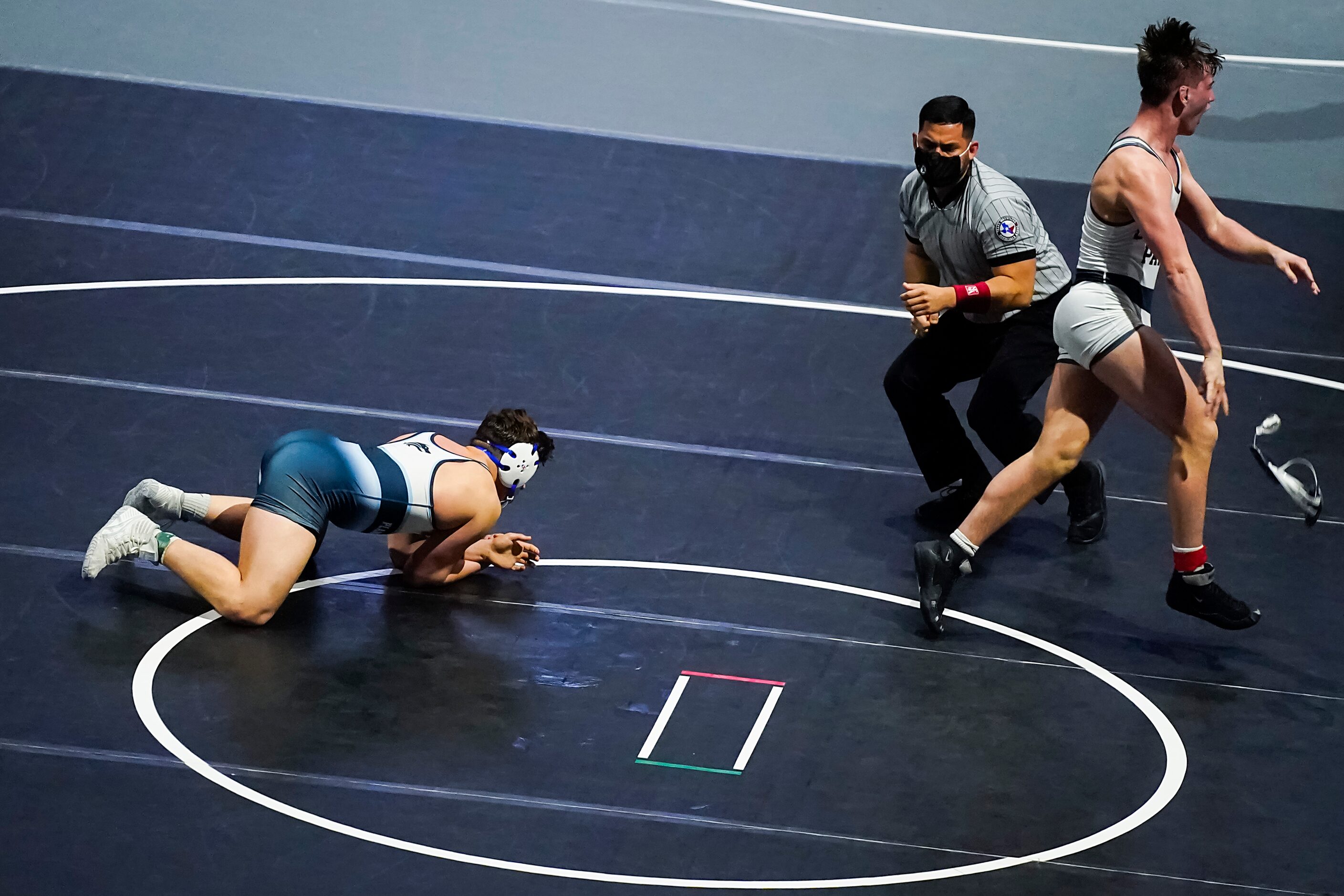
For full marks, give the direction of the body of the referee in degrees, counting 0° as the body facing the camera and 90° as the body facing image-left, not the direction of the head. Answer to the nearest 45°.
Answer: approximately 45°

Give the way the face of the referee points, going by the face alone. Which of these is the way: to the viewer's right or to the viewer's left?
to the viewer's left

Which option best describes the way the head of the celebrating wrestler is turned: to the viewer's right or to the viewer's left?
to the viewer's right

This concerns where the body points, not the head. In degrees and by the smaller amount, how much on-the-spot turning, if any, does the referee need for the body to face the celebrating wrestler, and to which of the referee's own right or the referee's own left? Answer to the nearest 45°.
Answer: approximately 90° to the referee's own left

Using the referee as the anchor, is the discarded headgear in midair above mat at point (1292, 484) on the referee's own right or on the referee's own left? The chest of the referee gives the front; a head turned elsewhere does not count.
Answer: on the referee's own left

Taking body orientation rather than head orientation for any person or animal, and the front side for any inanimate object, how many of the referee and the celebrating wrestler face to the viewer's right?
1

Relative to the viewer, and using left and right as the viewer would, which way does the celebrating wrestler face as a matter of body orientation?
facing to the right of the viewer

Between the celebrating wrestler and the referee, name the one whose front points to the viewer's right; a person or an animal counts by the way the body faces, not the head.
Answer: the celebrating wrestler
